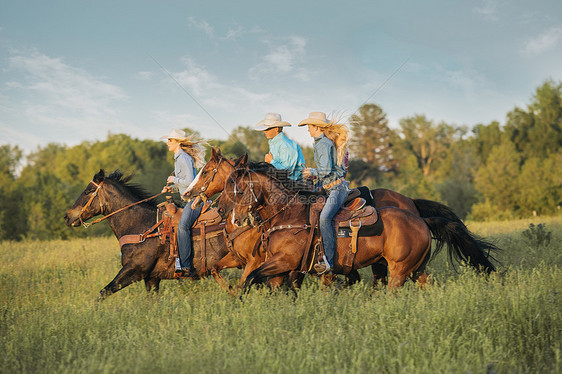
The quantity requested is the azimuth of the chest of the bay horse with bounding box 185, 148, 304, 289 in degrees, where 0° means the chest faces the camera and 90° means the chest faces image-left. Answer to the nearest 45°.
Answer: approximately 90°

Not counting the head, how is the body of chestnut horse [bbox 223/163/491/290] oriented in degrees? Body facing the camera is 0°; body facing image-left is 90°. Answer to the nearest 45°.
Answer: approximately 90°

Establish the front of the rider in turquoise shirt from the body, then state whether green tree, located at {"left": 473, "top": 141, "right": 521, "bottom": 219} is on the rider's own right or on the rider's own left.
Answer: on the rider's own right

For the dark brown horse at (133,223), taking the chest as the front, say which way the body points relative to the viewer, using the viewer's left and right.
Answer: facing to the left of the viewer

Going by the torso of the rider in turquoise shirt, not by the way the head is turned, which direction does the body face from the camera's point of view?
to the viewer's left
